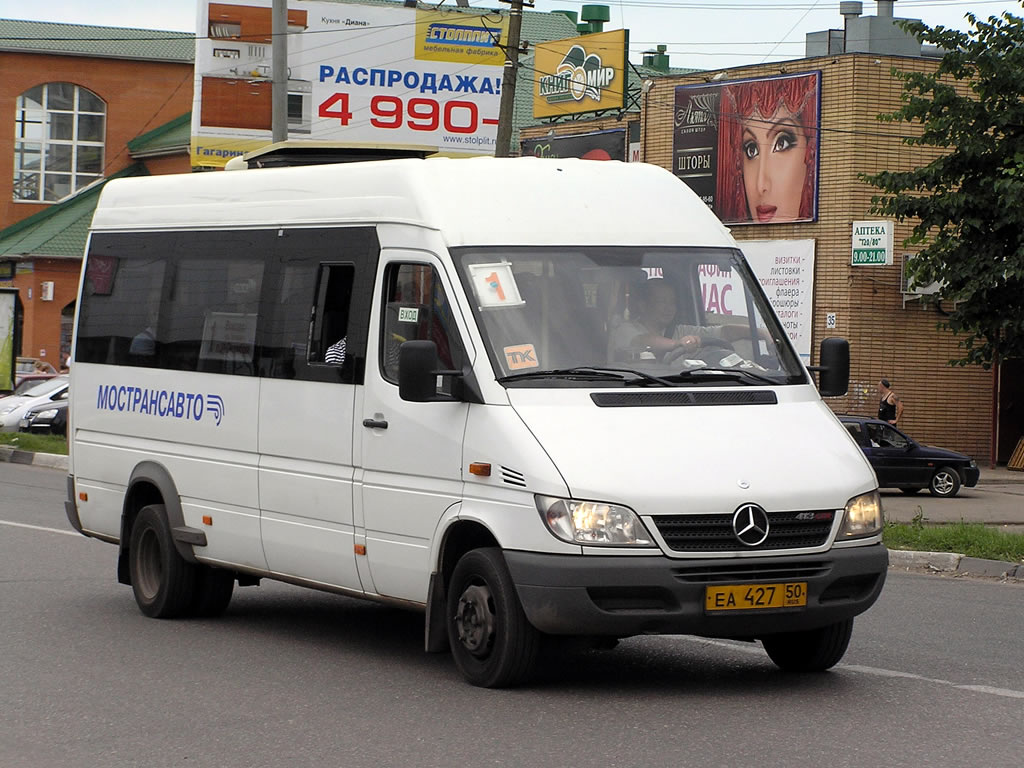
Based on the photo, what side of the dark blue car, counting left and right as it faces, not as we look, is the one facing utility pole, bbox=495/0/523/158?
back

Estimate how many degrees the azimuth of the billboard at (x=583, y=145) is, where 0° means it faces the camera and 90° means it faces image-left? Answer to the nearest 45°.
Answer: approximately 45°

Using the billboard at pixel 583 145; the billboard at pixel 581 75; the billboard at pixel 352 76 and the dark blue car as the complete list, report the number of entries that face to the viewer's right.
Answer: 1

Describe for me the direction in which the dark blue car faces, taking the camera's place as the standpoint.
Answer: facing to the right of the viewer

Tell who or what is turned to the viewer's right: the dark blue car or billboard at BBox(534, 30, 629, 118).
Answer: the dark blue car

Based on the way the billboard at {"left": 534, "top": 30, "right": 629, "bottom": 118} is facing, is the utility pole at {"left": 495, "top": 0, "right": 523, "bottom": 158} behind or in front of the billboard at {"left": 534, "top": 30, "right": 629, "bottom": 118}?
in front

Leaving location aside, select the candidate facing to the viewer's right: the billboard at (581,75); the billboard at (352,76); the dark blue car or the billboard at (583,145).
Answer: the dark blue car

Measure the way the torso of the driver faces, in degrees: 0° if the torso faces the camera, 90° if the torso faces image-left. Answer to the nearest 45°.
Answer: approximately 315°

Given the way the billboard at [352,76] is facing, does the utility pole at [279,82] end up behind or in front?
in front

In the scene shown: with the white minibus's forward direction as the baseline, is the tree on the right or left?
on its left

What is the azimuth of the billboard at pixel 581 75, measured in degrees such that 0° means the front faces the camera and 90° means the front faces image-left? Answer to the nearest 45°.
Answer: approximately 45°

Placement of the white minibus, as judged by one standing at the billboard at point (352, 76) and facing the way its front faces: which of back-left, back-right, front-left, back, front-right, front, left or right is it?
front

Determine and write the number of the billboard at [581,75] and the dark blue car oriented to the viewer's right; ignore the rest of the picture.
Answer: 1

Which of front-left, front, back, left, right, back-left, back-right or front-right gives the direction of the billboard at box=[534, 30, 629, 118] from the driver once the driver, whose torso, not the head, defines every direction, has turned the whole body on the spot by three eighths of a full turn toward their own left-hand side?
front

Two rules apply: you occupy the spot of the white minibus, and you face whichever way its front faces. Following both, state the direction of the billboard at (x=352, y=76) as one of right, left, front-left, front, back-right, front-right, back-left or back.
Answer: back-left

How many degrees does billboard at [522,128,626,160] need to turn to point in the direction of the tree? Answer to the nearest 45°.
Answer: approximately 45° to its left

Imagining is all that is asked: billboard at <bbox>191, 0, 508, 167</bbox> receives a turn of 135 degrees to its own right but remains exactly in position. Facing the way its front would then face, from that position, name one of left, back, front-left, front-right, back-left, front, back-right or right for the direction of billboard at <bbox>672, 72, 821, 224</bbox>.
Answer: back

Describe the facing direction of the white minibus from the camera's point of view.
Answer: facing the viewer and to the right of the viewer

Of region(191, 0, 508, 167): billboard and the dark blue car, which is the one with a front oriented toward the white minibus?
the billboard

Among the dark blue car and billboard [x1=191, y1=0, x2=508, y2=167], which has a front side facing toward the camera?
the billboard

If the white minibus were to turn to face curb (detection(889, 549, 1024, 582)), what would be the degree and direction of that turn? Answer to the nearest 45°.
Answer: approximately 90° to its left

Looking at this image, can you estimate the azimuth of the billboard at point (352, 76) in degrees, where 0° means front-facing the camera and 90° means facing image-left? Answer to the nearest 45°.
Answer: approximately 0°
